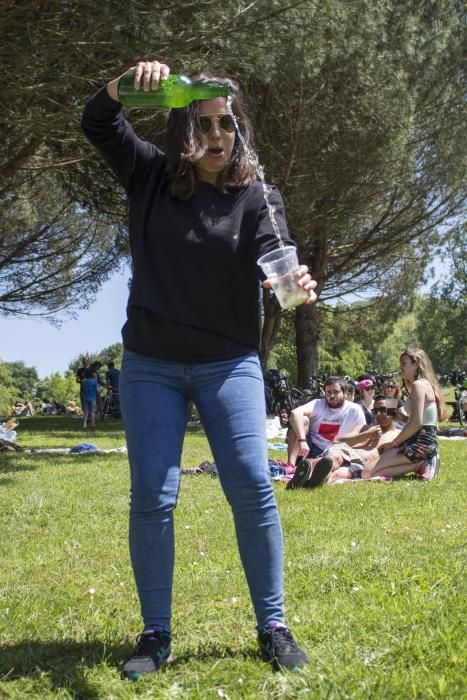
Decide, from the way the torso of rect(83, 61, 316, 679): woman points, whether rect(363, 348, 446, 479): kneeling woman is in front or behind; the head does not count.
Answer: behind

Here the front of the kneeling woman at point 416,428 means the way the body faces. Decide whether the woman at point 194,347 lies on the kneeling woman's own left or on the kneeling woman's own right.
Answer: on the kneeling woman's own left

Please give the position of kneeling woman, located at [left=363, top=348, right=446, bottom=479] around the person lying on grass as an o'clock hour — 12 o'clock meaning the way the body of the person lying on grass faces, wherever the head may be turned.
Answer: The kneeling woman is roughly at 8 o'clock from the person lying on grass.

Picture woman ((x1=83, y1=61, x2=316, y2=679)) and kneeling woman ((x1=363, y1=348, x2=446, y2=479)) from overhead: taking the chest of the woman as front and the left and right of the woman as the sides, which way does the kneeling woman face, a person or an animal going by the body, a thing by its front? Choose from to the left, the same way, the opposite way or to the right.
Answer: to the right

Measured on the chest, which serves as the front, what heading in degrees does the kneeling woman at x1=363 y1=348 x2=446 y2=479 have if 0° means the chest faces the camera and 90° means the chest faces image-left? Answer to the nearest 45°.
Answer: approximately 90°

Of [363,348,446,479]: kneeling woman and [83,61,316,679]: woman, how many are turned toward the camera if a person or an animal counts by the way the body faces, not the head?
1

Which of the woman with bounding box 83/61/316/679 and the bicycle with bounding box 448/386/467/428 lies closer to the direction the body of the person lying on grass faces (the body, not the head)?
the woman

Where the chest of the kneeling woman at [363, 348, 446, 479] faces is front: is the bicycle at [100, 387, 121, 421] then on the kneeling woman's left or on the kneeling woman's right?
on the kneeling woman's right

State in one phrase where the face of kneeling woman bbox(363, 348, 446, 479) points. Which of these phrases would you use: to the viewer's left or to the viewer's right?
to the viewer's left

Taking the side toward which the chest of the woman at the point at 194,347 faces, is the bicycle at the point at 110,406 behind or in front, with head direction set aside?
behind

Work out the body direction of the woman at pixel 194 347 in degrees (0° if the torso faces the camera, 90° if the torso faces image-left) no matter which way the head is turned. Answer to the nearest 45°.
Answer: approximately 0°
